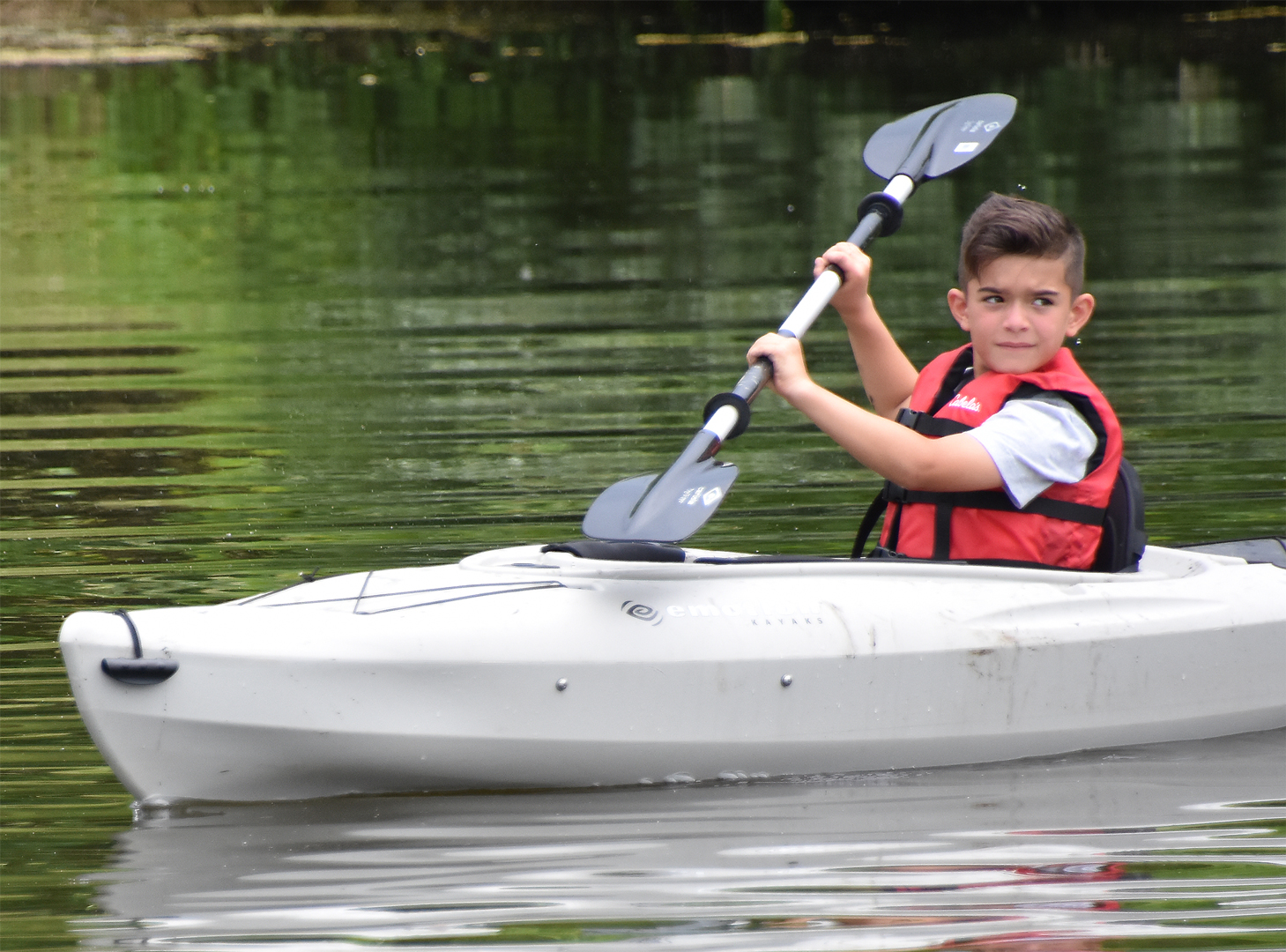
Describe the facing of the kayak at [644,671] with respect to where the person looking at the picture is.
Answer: facing to the left of the viewer
